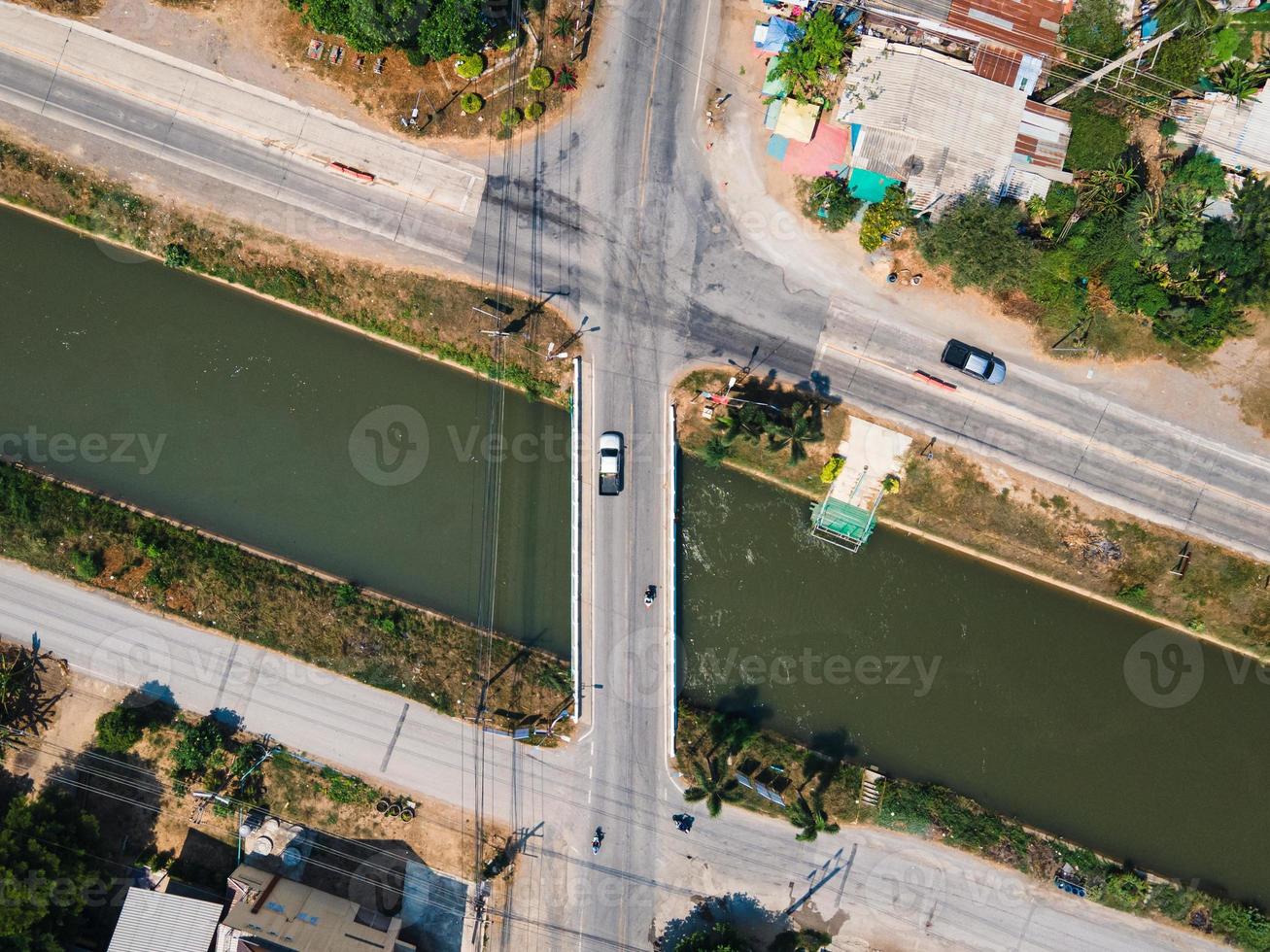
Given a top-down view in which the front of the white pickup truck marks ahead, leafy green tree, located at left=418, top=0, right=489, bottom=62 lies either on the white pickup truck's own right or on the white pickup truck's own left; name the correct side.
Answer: on the white pickup truck's own left

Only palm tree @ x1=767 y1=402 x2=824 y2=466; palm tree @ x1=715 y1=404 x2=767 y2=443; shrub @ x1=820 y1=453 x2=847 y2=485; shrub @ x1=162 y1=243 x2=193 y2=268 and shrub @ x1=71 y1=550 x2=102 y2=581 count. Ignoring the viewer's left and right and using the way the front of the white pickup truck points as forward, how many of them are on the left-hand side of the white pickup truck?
2

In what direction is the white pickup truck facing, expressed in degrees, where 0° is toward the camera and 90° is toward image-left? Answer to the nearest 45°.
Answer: approximately 180°

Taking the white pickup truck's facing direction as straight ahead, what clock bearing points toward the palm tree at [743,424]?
The palm tree is roughly at 3 o'clock from the white pickup truck.

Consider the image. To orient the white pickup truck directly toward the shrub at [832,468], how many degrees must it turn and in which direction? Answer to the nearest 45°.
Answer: approximately 90° to its right
